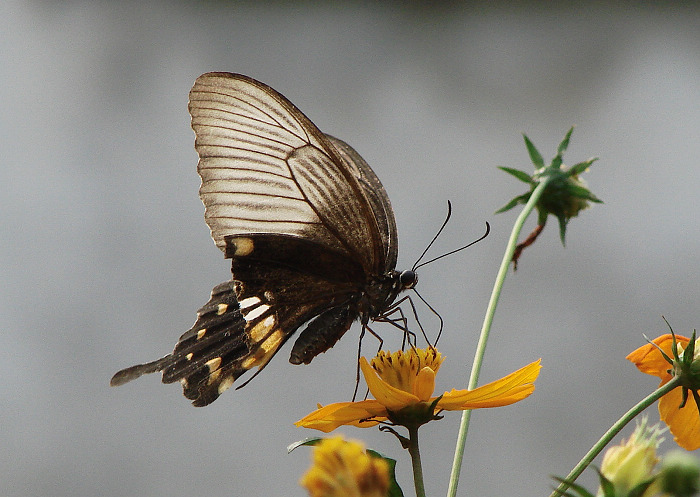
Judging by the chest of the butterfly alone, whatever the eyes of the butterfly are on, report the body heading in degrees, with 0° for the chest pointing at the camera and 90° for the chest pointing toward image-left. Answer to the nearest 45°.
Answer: approximately 270°
